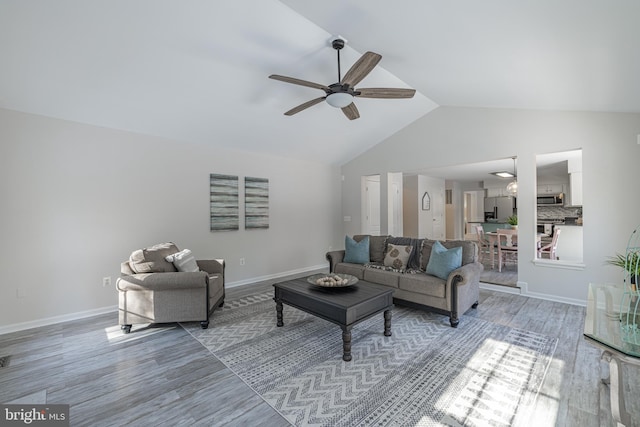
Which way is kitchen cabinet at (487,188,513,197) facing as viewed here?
toward the camera

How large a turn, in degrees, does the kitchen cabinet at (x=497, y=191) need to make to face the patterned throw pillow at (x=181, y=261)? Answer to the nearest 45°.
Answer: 0° — it already faces it

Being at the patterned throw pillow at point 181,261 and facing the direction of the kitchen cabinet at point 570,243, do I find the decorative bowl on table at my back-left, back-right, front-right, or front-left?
front-right

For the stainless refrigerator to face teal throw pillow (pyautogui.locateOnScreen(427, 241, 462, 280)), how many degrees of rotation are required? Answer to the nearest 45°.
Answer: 0° — it already faces it

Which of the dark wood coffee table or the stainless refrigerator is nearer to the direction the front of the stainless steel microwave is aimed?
the dark wood coffee table

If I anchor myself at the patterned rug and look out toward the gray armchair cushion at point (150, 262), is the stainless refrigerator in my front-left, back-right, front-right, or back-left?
back-right

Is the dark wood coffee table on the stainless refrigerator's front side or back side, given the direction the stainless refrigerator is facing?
on the front side

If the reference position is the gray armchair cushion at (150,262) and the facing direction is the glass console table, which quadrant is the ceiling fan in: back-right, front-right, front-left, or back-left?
front-left

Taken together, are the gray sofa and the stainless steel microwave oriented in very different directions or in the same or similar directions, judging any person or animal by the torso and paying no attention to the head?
same or similar directions

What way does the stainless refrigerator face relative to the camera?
toward the camera

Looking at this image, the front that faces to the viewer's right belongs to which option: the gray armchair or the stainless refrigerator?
the gray armchair

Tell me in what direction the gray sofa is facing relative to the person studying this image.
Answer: facing the viewer and to the left of the viewer

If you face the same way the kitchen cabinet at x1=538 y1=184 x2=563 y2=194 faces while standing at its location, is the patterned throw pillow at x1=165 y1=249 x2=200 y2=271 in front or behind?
in front

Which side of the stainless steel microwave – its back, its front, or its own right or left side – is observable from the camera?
front
